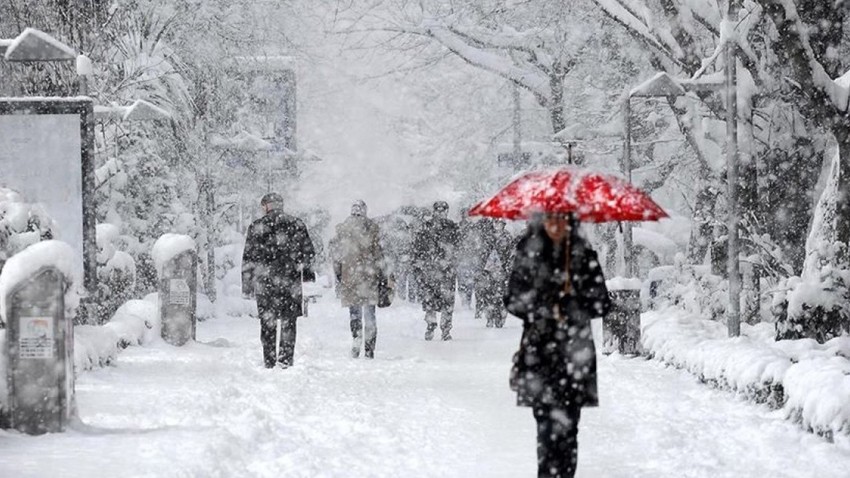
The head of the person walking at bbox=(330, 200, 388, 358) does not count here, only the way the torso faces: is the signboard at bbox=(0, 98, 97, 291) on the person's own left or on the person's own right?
on the person's own left

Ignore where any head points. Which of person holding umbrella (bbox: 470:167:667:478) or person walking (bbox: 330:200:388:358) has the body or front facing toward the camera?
the person holding umbrella

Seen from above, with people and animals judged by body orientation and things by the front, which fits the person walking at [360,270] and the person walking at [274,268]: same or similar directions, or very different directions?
same or similar directions

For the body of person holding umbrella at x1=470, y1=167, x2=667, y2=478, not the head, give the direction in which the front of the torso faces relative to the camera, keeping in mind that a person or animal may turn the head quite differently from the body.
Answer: toward the camera

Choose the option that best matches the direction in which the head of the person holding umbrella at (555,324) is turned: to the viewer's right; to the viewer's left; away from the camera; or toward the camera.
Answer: toward the camera

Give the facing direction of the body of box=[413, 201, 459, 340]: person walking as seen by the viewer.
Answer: toward the camera

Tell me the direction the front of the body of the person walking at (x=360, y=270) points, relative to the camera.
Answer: away from the camera

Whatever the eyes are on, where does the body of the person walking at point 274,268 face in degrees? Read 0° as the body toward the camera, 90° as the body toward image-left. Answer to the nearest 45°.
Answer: approximately 180°
